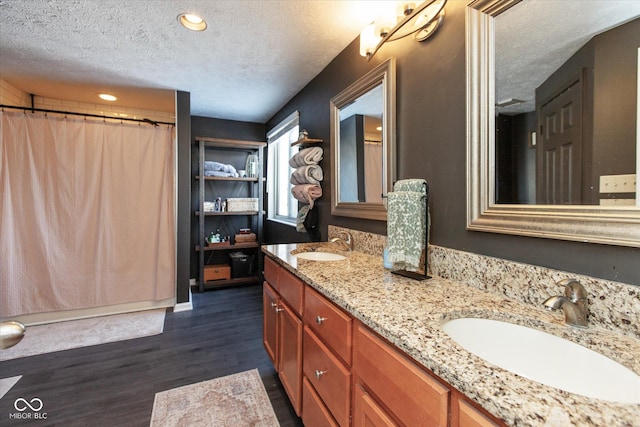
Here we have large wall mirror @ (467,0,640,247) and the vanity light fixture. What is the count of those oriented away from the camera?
0

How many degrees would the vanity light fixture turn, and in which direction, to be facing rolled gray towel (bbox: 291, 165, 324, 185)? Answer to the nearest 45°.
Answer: approximately 90° to its right

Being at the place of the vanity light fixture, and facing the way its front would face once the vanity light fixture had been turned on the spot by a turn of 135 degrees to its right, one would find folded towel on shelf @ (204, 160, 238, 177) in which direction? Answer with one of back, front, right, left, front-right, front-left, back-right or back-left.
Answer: front-left

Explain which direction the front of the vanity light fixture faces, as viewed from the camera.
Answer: facing the viewer and to the left of the viewer

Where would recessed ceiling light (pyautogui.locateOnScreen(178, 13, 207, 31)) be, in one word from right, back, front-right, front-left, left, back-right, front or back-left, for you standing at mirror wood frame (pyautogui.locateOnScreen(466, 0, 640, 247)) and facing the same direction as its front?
front-right

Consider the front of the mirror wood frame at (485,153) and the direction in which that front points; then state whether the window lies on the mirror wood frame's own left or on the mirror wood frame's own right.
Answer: on the mirror wood frame's own right

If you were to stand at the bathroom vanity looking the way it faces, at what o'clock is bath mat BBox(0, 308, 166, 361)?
The bath mat is roughly at 2 o'clock from the bathroom vanity.

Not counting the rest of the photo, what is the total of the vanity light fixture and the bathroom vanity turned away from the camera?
0

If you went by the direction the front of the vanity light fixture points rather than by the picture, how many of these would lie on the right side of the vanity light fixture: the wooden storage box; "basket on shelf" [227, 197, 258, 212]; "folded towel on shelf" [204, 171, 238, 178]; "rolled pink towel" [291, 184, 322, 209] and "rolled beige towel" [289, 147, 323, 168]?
5

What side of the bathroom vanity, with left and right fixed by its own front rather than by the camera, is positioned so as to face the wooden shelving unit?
right

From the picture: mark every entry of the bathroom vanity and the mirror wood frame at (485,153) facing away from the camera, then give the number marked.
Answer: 0
